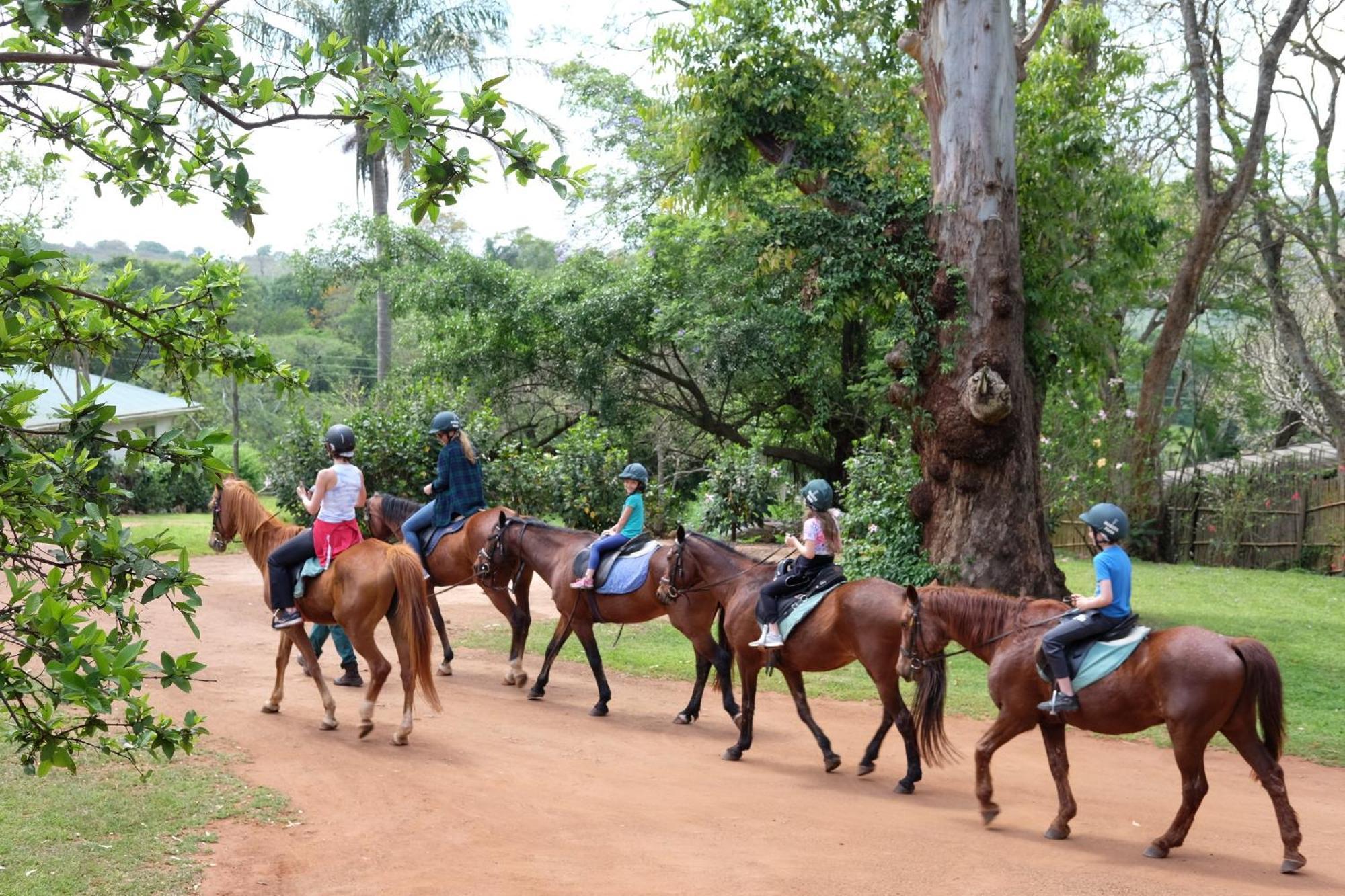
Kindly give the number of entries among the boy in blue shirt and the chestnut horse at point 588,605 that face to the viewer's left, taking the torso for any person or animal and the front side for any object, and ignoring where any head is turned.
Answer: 2

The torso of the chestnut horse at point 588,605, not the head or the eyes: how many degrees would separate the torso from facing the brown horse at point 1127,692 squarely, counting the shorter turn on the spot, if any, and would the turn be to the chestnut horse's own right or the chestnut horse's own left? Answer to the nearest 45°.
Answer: approximately 135° to the chestnut horse's own left

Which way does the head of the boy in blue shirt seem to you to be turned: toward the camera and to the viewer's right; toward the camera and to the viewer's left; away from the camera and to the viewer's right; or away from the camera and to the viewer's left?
away from the camera and to the viewer's left

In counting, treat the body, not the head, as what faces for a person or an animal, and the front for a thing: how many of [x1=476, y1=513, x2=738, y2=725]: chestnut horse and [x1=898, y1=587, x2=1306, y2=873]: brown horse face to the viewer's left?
2

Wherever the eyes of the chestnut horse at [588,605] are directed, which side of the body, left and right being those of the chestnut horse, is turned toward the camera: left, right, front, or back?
left

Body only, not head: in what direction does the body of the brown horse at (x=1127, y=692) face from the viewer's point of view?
to the viewer's left

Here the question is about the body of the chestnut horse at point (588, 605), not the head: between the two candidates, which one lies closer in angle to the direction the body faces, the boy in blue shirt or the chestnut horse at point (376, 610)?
the chestnut horse

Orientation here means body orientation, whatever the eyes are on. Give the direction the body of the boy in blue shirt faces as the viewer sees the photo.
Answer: to the viewer's left

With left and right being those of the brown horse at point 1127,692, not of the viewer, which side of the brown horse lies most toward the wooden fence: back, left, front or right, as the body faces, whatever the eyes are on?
right
